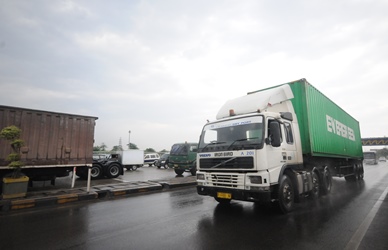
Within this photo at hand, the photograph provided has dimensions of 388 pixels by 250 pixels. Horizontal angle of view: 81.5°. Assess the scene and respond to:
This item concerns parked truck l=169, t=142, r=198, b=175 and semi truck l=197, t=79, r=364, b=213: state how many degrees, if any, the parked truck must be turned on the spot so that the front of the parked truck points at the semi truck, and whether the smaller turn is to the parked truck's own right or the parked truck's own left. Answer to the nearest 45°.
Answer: approximately 45° to the parked truck's own left

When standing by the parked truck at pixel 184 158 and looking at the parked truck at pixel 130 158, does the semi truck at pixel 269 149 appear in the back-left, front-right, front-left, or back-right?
back-left

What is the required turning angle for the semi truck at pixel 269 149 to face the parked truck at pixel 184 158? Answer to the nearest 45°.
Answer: approximately 90° to its right

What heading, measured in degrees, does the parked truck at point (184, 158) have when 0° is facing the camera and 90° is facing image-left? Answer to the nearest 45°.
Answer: approximately 45°

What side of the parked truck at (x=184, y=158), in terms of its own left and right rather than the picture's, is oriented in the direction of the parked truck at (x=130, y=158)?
right

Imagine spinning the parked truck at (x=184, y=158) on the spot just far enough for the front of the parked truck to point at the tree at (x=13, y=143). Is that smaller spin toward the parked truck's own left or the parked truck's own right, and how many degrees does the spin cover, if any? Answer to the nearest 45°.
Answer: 0° — it already faces it

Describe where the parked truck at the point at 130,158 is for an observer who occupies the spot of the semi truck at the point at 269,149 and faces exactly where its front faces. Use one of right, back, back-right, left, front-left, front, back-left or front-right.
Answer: right

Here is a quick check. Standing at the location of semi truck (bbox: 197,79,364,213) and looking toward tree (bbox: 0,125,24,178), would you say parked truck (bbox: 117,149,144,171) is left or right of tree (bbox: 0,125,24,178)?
right

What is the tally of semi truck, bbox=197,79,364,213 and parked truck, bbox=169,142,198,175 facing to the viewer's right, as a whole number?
0

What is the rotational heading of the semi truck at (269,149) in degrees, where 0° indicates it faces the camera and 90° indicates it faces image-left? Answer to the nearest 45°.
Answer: approximately 45°

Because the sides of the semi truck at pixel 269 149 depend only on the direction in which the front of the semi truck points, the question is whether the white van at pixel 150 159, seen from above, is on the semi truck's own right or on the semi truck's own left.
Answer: on the semi truck's own right
